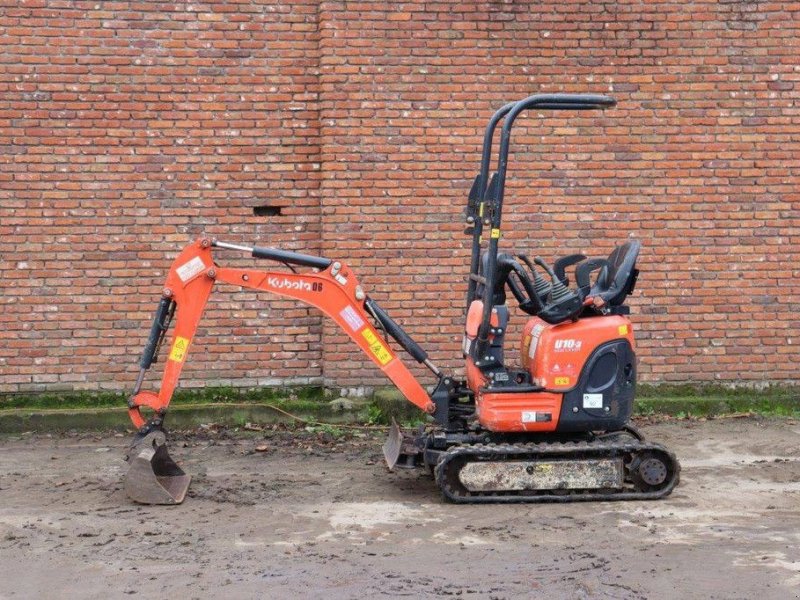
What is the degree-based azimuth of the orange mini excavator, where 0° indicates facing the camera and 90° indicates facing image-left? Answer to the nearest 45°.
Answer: approximately 90°
